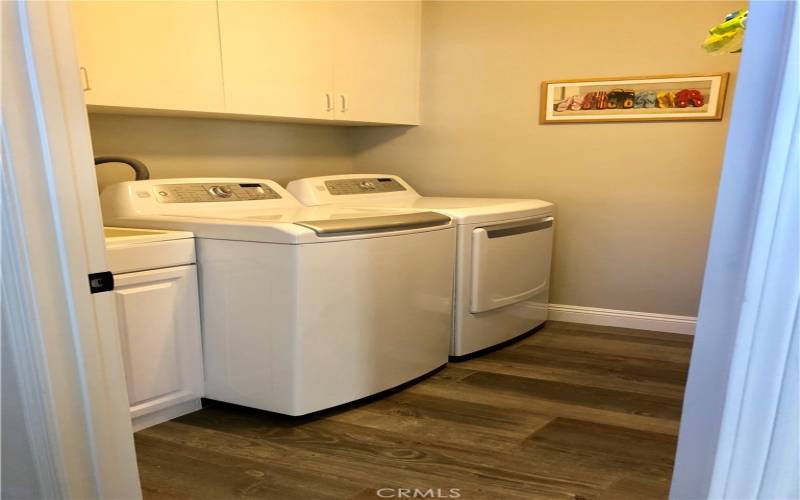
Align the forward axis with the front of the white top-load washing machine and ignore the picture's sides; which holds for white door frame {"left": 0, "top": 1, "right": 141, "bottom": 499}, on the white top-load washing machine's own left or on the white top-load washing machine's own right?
on the white top-load washing machine's own right

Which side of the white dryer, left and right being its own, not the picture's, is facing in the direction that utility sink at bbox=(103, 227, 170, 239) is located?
right

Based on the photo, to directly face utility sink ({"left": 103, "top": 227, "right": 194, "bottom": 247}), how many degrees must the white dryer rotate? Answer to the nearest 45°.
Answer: approximately 90° to its right

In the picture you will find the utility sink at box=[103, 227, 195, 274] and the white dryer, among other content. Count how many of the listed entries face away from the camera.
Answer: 0

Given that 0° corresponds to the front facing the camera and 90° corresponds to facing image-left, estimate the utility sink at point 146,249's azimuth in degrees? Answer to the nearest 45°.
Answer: approximately 315°

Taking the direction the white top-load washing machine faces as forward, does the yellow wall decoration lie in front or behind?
in front

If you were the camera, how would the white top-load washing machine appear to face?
facing the viewer and to the right of the viewer

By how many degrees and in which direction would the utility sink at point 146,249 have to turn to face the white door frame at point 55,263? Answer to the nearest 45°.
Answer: approximately 45° to its right

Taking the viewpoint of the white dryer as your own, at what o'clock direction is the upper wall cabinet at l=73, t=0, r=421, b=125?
The upper wall cabinet is roughly at 4 o'clock from the white dryer.

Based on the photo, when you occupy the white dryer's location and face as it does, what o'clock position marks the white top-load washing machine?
The white top-load washing machine is roughly at 3 o'clock from the white dryer.
